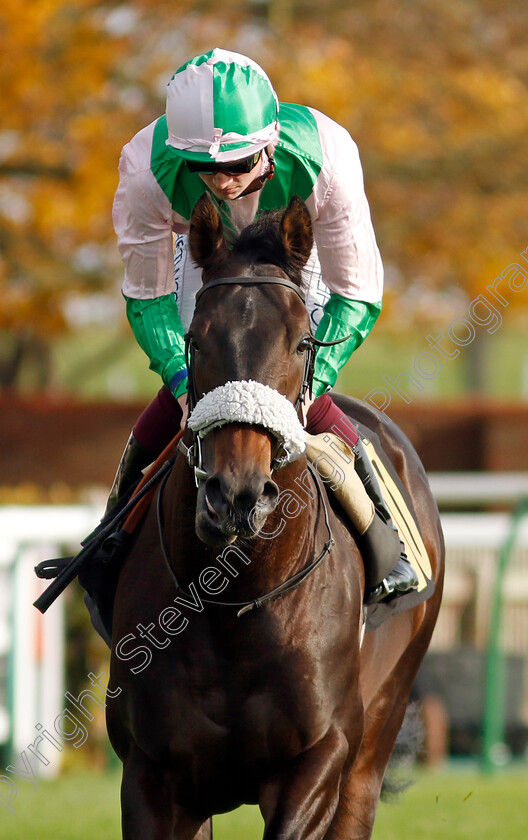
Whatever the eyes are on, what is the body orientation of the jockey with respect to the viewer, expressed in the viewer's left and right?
facing the viewer
